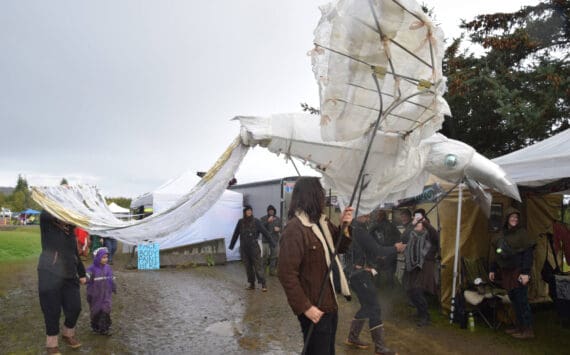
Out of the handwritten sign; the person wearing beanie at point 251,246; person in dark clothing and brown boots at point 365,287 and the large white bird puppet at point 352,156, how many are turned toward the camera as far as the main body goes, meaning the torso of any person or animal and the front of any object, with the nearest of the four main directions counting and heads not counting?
2

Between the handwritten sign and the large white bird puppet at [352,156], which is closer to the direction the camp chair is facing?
the large white bird puppet

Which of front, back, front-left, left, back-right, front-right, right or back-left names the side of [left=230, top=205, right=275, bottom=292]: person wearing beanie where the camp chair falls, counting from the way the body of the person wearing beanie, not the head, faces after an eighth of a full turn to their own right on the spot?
left

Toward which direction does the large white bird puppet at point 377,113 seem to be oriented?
to the viewer's right
